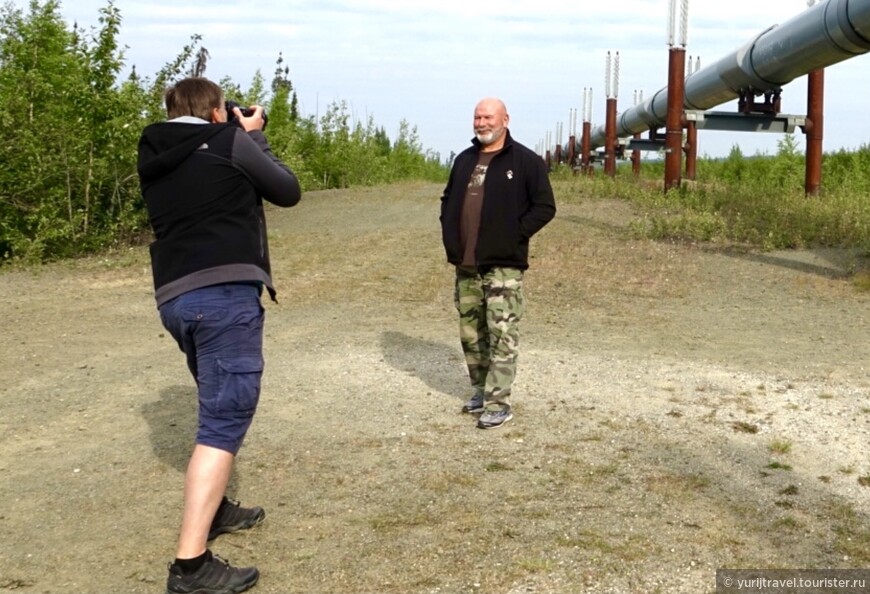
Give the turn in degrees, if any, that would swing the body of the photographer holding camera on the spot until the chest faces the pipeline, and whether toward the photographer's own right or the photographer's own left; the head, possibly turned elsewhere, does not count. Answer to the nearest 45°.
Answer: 0° — they already face it

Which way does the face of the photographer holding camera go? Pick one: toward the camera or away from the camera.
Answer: away from the camera

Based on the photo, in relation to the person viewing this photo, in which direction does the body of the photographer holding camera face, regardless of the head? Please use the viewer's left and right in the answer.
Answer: facing away from the viewer and to the right of the viewer
